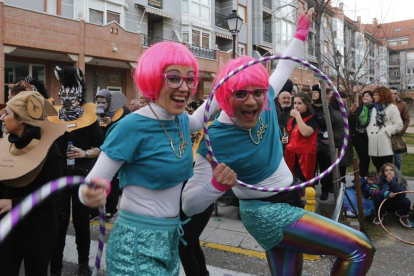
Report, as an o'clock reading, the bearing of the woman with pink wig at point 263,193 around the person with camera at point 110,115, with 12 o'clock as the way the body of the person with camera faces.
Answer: The woman with pink wig is roughly at 10 o'clock from the person with camera.

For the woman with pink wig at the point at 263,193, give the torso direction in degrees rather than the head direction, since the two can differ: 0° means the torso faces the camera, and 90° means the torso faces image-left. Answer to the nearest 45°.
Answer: approximately 315°

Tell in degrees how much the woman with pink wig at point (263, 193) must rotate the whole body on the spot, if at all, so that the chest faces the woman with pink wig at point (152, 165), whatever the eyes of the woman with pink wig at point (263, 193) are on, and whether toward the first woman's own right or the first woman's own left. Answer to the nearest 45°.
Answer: approximately 90° to the first woman's own right

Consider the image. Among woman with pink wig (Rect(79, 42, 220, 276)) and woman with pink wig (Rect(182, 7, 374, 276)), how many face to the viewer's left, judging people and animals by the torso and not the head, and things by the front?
0

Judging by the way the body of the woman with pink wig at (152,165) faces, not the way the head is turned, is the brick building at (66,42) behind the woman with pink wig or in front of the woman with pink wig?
behind

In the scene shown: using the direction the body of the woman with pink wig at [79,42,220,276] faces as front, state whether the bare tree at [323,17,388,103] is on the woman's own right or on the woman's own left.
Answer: on the woman's own left

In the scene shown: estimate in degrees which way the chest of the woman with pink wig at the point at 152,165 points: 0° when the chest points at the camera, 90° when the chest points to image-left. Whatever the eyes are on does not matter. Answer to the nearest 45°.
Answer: approximately 315°

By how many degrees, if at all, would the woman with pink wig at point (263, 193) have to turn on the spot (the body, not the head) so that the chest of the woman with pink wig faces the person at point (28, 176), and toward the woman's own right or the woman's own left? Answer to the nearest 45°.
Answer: approximately 135° to the woman's own right

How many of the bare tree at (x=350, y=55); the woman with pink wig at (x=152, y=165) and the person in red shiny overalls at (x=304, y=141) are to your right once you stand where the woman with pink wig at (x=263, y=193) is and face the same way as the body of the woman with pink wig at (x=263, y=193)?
1

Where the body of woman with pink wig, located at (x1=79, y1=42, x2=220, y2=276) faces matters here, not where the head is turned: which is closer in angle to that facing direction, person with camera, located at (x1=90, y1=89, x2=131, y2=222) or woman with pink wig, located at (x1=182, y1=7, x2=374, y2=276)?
the woman with pink wig
